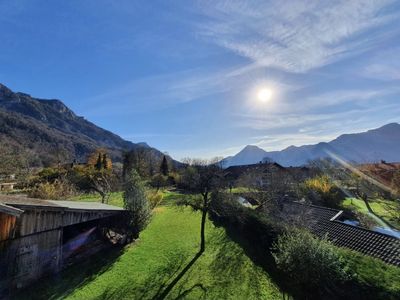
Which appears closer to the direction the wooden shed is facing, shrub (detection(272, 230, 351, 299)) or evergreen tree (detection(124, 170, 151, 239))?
the shrub

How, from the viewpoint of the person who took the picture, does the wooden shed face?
facing the viewer and to the right of the viewer

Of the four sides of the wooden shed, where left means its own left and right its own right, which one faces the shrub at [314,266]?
front

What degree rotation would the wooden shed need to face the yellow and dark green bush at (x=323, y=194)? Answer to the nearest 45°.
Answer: approximately 45° to its left
